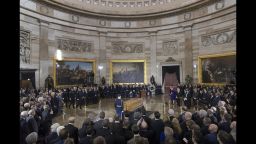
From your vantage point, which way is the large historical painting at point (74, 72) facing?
toward the camera

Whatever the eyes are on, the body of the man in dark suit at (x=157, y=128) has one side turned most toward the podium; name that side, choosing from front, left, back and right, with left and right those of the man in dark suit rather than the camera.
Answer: front

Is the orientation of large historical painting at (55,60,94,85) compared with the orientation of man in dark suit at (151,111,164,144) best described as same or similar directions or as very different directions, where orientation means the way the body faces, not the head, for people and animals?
very different directions

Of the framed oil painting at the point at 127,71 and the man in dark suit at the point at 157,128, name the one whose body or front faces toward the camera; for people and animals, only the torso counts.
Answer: the framed oil painting

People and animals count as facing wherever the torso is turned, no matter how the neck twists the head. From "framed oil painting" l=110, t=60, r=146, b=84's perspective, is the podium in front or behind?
in front

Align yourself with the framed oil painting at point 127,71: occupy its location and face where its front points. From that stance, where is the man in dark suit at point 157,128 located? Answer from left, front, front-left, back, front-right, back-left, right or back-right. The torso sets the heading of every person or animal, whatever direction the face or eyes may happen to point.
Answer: front

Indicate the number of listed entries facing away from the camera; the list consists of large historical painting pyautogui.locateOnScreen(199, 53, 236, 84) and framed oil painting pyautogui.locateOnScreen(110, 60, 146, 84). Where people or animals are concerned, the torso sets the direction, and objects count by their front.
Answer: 0

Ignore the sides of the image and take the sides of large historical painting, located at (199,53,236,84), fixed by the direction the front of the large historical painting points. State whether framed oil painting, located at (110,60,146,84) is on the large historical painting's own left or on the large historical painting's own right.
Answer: on the large historical painting's own right

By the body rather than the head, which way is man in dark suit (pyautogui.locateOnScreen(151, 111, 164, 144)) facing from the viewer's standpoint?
away from the camera

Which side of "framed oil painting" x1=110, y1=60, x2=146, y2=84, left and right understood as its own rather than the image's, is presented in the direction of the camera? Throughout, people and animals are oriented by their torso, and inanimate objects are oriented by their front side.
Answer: front

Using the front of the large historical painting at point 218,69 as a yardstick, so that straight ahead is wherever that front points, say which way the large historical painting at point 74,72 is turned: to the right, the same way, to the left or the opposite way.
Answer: to the left

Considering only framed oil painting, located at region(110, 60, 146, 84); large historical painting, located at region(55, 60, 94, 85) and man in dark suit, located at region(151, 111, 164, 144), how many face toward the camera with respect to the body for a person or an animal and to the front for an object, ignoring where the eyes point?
2

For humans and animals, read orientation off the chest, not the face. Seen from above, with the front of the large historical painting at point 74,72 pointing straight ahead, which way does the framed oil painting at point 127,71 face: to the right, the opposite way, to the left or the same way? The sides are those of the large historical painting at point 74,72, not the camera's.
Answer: the same way

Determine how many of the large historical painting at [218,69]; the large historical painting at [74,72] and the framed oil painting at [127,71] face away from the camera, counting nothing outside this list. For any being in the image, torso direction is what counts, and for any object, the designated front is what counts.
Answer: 0

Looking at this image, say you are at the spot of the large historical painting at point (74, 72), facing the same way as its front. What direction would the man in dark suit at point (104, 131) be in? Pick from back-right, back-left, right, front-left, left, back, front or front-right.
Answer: front

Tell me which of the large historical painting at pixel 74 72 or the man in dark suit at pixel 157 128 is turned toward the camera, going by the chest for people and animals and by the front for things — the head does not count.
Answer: the large historical painting
